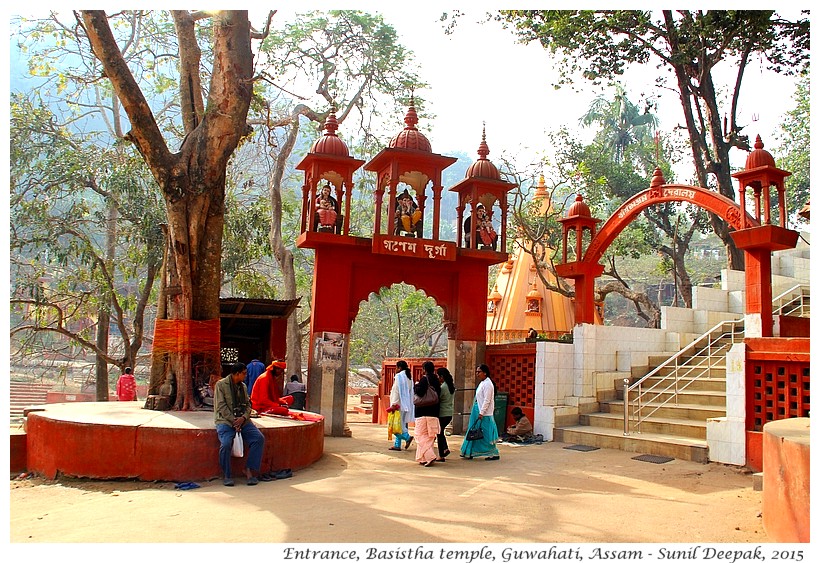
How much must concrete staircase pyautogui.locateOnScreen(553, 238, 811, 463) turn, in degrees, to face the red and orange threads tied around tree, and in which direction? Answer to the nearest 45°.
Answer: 0° — it already faces it

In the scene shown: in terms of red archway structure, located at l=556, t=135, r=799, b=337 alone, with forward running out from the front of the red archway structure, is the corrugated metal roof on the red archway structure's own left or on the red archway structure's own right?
on the red archway structure's own right

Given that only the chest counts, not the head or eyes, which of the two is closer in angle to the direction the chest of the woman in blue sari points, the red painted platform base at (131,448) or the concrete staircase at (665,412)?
the red painted platform base

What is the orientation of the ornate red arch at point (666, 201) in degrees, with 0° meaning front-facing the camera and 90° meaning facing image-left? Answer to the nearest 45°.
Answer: approximately 45°
